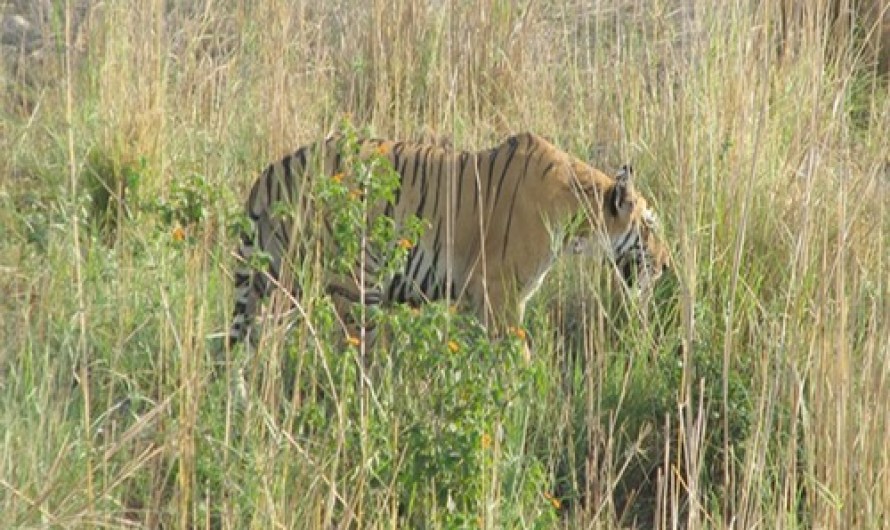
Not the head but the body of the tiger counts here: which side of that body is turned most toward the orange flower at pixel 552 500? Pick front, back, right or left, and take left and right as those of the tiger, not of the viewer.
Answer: right

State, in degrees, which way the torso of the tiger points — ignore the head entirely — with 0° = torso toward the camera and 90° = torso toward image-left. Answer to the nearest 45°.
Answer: approximately 270°
